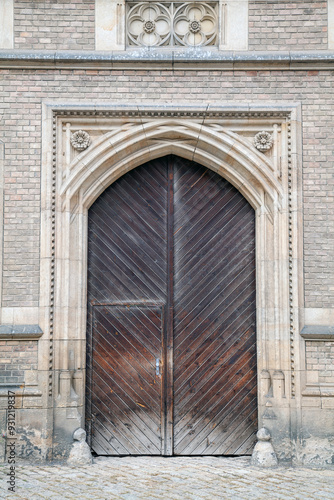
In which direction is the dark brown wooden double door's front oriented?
toward the camera

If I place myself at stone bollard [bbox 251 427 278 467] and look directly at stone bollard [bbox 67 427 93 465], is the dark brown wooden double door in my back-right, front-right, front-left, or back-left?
front-right
